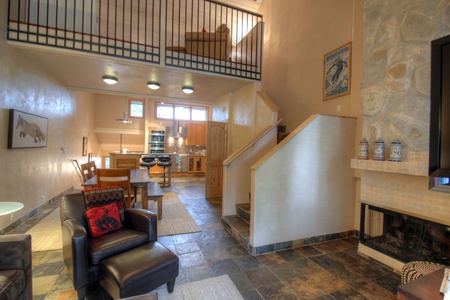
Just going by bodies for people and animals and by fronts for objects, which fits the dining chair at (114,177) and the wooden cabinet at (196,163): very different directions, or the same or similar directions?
very different directions

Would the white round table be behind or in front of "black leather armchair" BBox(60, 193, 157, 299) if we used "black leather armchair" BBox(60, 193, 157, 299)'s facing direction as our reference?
behind

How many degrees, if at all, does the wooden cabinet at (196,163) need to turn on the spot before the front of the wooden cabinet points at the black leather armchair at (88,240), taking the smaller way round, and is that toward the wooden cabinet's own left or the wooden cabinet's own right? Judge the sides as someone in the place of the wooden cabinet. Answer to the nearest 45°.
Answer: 0° — it already faces it

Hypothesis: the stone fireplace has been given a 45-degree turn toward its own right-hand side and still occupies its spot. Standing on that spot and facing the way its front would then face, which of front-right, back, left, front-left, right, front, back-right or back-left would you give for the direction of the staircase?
front

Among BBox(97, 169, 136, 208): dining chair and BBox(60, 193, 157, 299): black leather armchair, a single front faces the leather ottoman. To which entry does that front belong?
the black leather armchair

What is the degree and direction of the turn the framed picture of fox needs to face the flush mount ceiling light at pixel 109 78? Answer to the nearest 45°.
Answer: approximately 45° to its left

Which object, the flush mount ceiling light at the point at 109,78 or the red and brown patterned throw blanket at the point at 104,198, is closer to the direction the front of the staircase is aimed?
the red and brown patterned throw blanket

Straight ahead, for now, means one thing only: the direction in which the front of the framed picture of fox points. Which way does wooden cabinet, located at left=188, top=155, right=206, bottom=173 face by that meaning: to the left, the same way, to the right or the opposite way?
to the right

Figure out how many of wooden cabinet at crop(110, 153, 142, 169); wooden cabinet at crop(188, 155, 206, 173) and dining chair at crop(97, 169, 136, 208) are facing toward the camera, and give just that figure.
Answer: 2

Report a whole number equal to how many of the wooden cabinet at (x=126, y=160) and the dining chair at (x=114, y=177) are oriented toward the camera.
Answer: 1

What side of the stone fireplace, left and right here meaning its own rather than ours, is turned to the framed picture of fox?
front

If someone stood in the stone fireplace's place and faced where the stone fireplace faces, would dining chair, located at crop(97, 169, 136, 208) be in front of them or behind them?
in front

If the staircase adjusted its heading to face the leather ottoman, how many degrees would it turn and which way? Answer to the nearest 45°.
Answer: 0° — it already faces it
